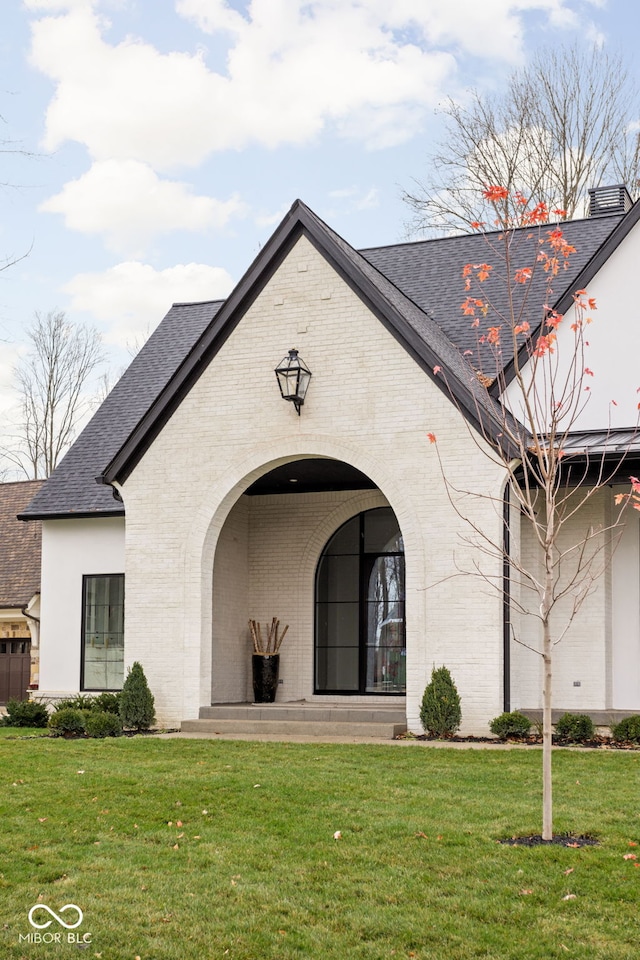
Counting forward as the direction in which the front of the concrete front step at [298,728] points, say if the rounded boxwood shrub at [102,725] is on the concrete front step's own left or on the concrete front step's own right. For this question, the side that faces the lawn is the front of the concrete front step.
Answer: on the concrete front step's own right

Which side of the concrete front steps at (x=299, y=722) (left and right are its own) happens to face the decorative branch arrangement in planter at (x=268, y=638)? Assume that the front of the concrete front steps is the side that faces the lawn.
back

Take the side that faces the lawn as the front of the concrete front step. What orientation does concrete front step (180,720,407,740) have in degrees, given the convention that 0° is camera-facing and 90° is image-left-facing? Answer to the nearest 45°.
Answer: approximately 0°

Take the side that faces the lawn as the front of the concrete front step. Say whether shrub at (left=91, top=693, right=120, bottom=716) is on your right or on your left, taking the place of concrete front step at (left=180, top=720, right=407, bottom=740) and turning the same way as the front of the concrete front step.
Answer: on your right

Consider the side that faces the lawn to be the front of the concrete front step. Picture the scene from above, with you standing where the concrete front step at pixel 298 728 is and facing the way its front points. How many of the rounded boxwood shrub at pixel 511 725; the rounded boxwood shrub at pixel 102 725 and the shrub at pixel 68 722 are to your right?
2

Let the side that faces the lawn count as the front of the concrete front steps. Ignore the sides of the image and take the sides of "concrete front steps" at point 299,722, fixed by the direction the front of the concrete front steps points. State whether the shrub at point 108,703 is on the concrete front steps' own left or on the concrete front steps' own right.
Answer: on the concrete front steps' own right

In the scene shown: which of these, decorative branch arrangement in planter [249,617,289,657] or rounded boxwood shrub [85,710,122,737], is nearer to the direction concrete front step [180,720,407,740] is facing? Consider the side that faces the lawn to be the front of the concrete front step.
the rounded boxwood shrub
